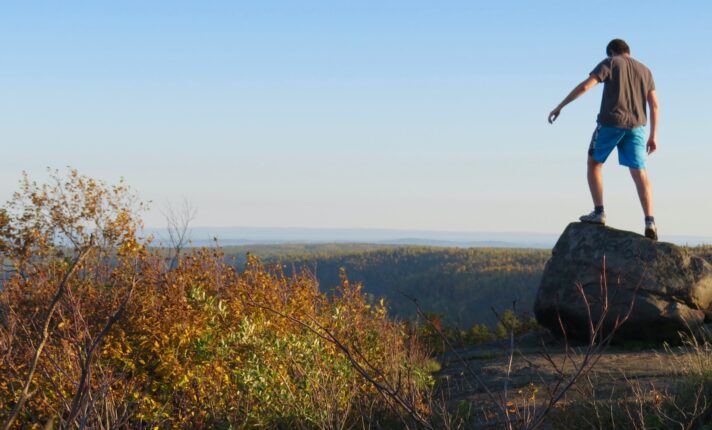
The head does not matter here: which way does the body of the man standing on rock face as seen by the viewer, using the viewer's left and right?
facing away from the viewer and to the left of the viewer
